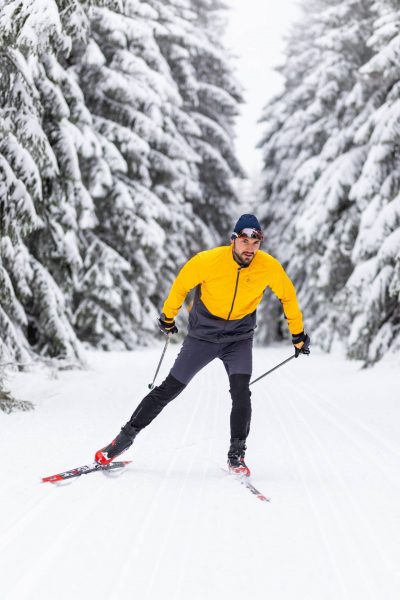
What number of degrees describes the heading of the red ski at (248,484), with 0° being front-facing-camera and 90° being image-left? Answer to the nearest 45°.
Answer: approximately 315°

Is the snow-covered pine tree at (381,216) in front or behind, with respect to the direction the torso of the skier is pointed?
behind

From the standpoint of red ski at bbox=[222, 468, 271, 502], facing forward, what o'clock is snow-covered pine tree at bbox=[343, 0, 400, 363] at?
The snow-covered pine tree is roughly at 8 o'clock from the red ski.

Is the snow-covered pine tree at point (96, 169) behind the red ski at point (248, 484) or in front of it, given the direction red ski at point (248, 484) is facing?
behind

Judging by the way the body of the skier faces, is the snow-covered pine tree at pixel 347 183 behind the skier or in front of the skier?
behind

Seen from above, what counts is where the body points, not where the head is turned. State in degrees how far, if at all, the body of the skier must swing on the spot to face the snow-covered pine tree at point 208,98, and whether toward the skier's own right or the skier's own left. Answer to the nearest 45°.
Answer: approximately 180°

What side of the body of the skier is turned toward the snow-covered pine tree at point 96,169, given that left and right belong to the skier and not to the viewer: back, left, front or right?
back

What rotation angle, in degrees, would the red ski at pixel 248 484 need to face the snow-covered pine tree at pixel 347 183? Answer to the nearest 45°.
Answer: approximately 135° to its left

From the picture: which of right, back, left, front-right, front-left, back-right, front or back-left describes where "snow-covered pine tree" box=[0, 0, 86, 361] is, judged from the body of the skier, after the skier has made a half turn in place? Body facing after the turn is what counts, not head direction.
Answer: front-left
